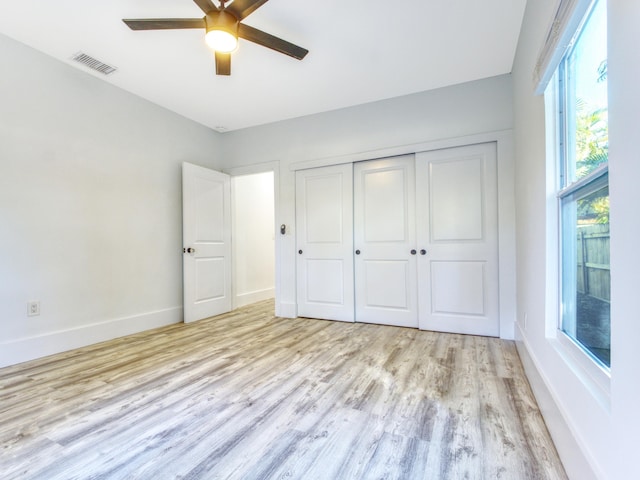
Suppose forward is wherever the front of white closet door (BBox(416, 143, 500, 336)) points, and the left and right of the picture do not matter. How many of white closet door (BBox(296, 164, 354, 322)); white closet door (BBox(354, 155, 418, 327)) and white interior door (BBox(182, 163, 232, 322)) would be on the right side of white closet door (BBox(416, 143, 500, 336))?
3

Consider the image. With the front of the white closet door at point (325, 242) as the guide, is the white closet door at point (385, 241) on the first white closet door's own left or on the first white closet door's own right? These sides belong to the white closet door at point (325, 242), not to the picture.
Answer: on the first white closet door's own left

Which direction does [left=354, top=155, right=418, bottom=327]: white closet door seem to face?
toward the camera

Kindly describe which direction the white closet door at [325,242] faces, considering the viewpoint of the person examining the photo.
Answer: facing the viewer and to the left of the viewer

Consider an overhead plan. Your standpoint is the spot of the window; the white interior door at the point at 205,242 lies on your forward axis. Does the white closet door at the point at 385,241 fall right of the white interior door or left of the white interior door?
right

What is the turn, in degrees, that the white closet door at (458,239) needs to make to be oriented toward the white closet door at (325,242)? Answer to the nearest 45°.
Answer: approximately 90° to its right

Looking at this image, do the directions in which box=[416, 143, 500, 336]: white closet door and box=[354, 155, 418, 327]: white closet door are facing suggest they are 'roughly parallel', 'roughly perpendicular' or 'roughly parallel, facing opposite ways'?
roughly parallel

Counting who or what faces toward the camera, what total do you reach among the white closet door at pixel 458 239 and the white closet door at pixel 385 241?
2

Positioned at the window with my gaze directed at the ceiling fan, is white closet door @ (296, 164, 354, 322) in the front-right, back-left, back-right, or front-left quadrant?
front-right

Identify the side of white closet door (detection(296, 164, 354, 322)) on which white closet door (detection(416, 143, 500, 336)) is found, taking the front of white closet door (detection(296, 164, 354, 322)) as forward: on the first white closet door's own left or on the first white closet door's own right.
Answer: on the first white closet door's own left

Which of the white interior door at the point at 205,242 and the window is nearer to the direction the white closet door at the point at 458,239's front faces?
the window

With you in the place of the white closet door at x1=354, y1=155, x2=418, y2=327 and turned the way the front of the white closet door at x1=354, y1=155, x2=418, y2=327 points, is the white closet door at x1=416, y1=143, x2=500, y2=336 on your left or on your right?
on your left

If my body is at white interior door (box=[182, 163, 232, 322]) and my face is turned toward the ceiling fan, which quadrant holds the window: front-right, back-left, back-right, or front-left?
front-left

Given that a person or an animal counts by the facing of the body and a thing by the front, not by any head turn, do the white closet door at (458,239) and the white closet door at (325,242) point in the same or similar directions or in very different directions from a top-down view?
same or similar directions

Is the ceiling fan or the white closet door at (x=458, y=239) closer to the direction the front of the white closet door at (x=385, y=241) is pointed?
the ceiling fan

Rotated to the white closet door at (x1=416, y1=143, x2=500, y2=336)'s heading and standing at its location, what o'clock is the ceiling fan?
The ceiling fan is roughly at 1 o'clock from the white closet door.
